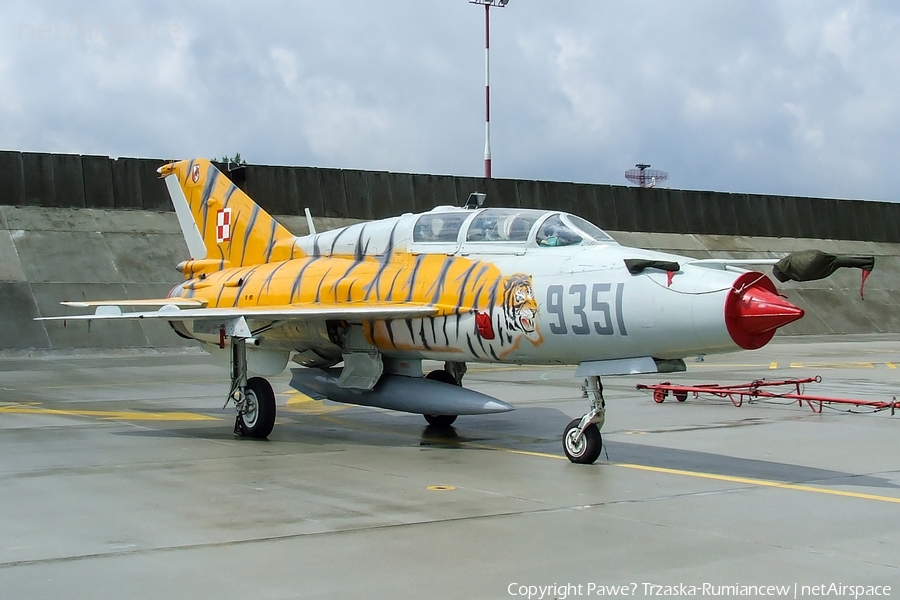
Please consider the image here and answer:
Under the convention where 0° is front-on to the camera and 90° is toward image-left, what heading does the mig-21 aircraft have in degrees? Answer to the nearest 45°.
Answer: approximately 315°
